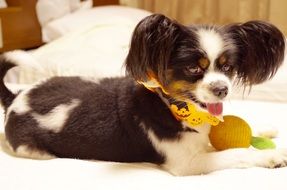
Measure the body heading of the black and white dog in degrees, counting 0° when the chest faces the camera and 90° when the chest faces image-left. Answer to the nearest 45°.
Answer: approximately 270°

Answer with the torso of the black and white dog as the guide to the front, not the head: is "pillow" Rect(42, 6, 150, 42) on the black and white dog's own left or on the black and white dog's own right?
on the black and white dog's own left

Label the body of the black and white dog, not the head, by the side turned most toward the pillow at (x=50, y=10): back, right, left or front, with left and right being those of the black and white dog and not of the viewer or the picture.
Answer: left

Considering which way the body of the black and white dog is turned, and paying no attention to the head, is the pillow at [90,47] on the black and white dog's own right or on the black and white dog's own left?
on the black and white dog's own left
